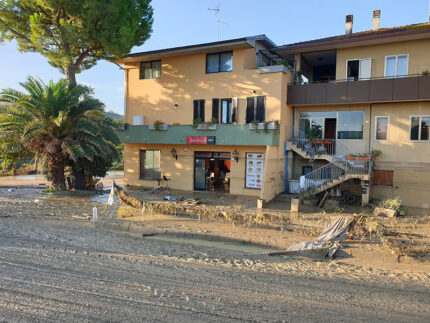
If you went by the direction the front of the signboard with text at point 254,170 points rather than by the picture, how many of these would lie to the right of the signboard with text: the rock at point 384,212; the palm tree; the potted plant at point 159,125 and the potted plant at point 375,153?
2

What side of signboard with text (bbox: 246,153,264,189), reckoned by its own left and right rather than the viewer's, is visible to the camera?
front

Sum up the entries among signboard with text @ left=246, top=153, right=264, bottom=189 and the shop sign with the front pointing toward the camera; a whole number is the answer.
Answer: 2

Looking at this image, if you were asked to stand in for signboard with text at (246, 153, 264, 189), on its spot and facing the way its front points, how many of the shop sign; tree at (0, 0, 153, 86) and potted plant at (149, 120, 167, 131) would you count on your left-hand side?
0

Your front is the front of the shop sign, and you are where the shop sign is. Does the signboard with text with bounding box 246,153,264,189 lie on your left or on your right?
on your left

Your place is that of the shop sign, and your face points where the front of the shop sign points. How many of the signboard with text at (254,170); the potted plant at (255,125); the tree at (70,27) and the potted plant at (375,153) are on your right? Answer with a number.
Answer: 1

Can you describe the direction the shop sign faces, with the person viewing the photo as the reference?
facing the viewer

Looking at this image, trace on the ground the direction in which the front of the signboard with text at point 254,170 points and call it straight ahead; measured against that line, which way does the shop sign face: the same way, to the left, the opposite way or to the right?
the same way

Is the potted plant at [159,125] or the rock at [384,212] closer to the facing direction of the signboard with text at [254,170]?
the rock

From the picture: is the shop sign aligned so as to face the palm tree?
no

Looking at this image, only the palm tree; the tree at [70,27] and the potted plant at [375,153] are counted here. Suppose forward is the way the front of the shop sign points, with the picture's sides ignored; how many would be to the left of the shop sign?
1

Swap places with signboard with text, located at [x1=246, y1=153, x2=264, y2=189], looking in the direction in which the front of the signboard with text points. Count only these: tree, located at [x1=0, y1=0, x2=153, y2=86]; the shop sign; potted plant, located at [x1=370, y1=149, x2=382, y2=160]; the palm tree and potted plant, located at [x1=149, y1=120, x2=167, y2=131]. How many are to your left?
1

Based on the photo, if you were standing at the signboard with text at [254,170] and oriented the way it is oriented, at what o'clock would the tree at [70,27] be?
The tree is roughly at 3 o'clock from the signboard with text.

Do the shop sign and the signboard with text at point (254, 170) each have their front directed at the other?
no

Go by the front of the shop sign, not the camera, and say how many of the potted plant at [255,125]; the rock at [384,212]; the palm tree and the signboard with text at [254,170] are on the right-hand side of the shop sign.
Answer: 1

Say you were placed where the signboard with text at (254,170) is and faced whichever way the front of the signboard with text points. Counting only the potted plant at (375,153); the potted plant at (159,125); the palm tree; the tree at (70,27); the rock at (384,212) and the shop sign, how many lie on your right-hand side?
4

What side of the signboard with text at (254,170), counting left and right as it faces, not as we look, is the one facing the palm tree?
right

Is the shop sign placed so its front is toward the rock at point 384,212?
no

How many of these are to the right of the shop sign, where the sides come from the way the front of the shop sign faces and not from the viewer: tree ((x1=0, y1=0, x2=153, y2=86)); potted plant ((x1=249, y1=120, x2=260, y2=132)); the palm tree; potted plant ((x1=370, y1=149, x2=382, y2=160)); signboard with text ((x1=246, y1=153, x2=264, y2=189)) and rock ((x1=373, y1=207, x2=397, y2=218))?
2
